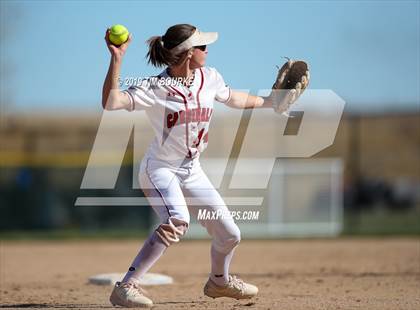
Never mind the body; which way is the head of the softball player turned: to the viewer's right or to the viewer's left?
to the viewer's right

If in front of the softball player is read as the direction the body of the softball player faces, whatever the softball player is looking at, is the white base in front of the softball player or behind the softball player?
behind

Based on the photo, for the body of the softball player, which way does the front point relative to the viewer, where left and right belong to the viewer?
facing the viewer and to the right of the viewer
